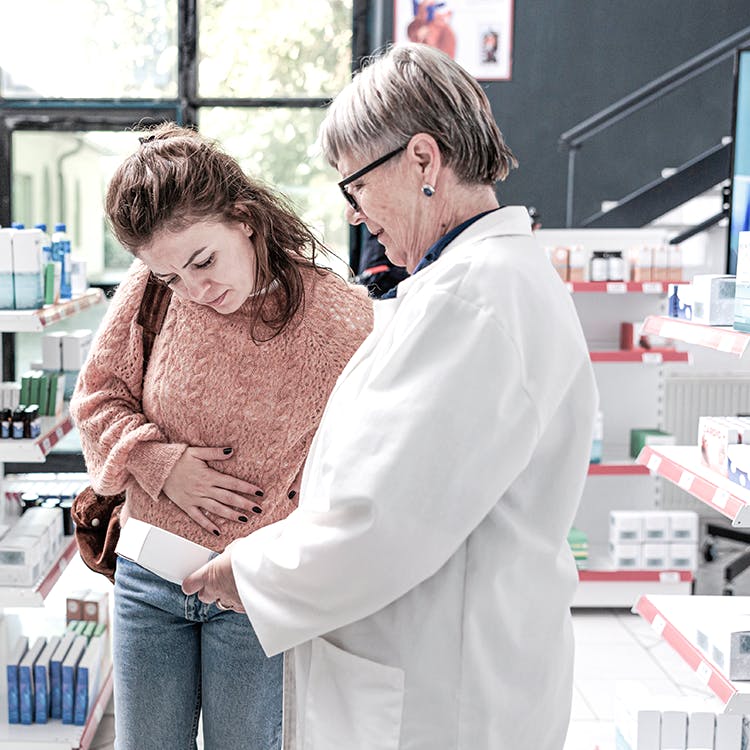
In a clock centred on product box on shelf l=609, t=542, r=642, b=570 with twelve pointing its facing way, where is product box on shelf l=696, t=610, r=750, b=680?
product box on shelf l=696, t=610, r=750, b=680 is roughly at 12 o'clock from product box on shelf l=609, t=542, r=642, b=570.

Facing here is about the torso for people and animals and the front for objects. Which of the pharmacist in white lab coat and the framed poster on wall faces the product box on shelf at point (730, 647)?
the framed poster on wall

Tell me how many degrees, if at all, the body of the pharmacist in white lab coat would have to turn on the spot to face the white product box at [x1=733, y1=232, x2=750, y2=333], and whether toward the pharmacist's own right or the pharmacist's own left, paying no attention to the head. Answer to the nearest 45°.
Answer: approximately 135° to the pharmacist's own right

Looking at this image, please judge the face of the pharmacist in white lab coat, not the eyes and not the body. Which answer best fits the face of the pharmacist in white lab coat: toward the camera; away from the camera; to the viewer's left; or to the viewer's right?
to the viewer's left

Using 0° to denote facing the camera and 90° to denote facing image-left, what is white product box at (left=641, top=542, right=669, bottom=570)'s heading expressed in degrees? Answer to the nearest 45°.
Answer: approximately 0°

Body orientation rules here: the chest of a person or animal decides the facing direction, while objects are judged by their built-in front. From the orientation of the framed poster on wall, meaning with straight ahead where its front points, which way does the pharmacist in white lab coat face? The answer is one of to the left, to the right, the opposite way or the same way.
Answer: to the right

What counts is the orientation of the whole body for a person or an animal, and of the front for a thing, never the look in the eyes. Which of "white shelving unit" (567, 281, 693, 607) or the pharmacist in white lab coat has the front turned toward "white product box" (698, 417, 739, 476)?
the white shelving unit

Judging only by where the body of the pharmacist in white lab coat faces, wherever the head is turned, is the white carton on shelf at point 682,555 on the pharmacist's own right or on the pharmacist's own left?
on the pharmacist's own right

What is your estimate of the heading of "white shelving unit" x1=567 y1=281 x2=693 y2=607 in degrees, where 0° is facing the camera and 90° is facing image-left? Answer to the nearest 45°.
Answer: approximately 0°

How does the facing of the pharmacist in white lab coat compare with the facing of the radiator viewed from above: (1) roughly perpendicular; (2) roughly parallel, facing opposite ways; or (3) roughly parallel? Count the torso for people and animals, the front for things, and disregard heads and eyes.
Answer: roughly perpendicular

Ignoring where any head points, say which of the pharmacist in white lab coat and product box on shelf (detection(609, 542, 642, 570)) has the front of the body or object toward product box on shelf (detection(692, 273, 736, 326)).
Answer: product box on shelf (detection(609, 542, 642, 570))

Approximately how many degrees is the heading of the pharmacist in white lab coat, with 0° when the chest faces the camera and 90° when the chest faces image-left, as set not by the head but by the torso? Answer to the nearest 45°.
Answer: approximately 90°
